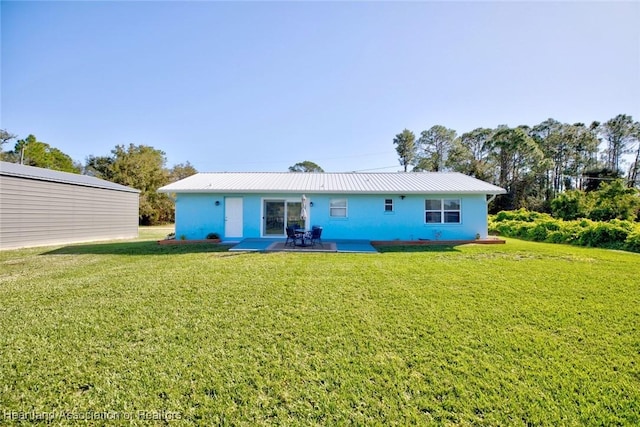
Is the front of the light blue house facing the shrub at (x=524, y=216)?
no

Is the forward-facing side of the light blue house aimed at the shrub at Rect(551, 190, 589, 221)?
no

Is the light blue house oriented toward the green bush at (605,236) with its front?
no

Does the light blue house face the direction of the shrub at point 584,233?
no
